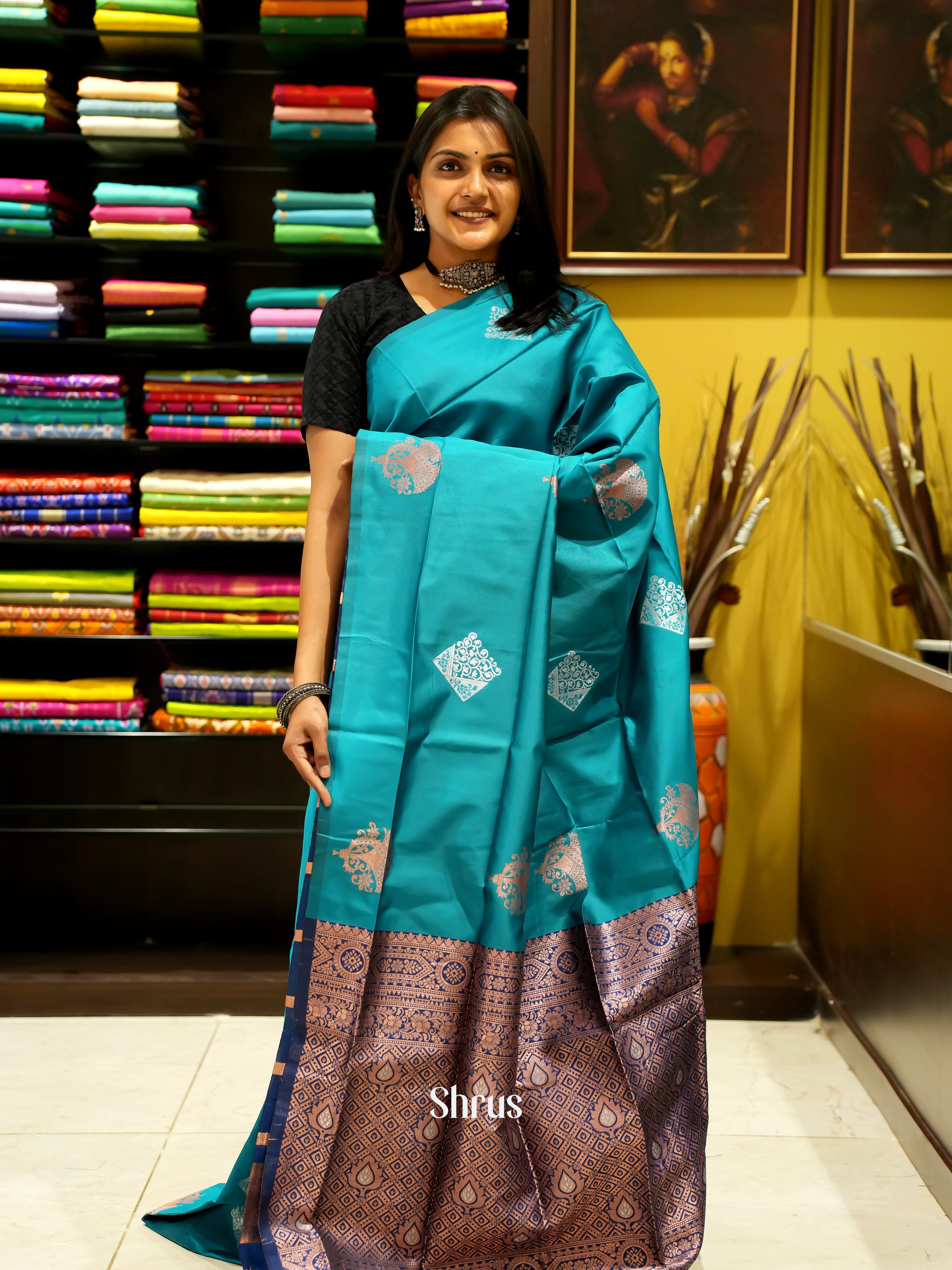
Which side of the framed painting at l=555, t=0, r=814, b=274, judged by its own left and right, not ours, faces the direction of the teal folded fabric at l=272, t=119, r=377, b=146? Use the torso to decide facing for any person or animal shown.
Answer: right

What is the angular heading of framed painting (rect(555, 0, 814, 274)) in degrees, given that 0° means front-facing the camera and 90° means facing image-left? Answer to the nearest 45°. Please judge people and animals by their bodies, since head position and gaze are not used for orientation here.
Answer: approximately 0°

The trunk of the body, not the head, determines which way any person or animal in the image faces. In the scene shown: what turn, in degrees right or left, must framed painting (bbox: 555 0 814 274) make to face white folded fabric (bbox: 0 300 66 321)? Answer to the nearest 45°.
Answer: approximately 90° to its right
